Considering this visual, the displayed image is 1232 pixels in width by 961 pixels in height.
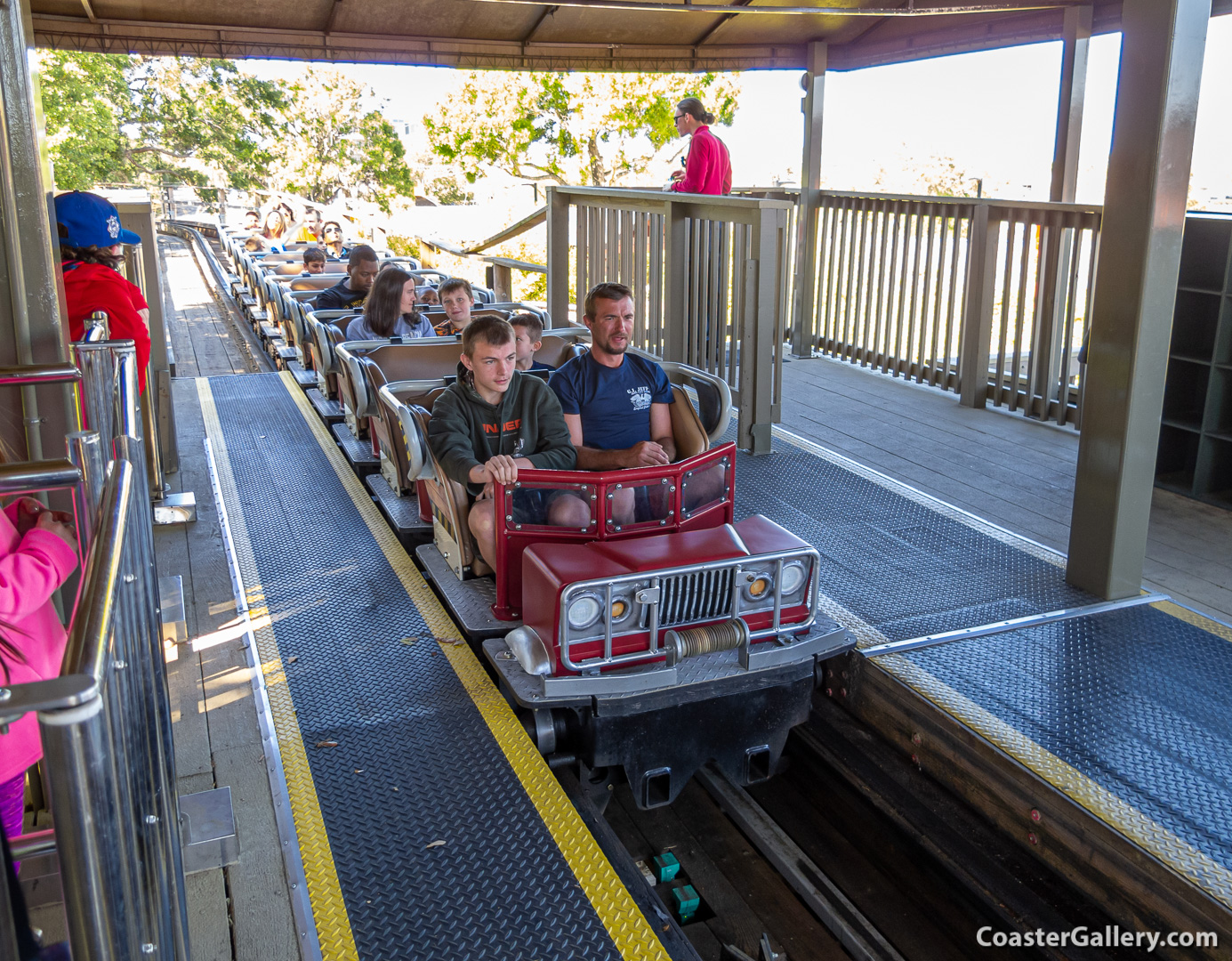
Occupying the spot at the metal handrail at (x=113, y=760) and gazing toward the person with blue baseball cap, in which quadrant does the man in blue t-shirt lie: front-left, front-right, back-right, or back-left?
front-right

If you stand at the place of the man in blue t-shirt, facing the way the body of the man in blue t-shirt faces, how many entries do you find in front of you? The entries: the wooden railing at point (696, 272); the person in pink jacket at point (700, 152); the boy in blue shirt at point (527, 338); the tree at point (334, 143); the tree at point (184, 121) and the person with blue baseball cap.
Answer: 0

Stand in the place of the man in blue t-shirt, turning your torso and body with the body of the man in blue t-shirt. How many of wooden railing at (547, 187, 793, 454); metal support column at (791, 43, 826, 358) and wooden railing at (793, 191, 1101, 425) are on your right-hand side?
0

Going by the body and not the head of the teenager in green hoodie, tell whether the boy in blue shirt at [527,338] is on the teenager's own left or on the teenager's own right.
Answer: on the teenager's own left

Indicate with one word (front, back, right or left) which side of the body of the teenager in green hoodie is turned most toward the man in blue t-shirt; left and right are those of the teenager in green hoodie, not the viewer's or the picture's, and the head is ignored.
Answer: left

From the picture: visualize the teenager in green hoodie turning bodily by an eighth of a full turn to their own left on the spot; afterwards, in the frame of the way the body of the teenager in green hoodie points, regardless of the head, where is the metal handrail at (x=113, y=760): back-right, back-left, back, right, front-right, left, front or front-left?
right

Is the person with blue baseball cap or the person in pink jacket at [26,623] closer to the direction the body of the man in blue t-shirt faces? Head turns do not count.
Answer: the person in pink jacket

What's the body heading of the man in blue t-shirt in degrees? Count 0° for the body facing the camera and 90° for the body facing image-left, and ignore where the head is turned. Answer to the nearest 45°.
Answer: approximately 315°

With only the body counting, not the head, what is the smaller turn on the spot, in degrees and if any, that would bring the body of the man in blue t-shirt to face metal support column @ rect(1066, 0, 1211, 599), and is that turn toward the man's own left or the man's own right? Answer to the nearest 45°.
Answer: approximately 45° to the man's own left

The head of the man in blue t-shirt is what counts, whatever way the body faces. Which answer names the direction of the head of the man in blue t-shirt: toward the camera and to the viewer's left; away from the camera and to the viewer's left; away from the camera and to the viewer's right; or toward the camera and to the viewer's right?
toward the camera and to the viewer's right

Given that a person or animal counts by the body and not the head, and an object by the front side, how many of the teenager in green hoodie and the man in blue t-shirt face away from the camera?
0

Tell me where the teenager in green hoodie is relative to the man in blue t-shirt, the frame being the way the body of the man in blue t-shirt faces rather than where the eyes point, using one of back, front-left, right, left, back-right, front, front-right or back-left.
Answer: right

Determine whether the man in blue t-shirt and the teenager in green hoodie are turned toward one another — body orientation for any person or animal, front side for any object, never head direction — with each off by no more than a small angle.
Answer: no

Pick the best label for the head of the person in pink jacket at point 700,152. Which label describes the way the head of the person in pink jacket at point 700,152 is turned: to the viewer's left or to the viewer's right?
to the viewer's left

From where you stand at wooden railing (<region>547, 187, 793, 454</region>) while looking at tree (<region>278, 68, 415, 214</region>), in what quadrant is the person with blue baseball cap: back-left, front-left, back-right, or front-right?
back-left

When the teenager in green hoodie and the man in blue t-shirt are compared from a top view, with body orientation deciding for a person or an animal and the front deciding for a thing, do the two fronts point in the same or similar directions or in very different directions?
same or similar directions

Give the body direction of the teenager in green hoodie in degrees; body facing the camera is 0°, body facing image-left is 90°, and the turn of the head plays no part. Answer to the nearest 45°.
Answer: approximately 315°
